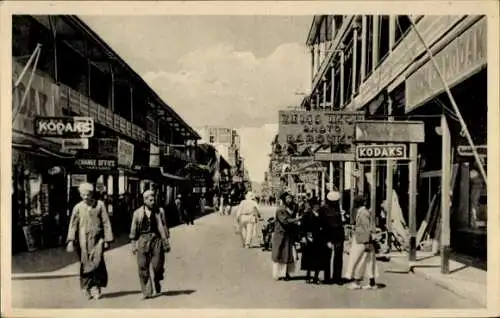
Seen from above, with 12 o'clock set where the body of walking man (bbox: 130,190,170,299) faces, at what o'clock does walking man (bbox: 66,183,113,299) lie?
walking man (bbox: 66,183,113,299) is roughly at 3 o'clock from walking man (bbox: 130,190,170,299).

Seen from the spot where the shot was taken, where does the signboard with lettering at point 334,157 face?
facing the viewer

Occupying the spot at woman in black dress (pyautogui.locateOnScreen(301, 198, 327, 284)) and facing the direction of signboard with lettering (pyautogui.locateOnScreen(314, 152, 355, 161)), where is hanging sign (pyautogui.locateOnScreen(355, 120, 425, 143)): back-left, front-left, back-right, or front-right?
front-right

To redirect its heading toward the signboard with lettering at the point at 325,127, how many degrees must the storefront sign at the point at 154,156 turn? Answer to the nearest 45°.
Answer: approximately 45° to its left

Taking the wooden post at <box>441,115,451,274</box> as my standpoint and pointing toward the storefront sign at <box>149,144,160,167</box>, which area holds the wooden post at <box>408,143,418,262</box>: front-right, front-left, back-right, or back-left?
front-right

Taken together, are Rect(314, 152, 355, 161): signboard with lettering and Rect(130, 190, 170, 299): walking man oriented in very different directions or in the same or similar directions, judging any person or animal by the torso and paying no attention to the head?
same or similar directions

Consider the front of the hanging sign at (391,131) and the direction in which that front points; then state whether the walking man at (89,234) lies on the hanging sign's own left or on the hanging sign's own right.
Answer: on the hanging sign's own right

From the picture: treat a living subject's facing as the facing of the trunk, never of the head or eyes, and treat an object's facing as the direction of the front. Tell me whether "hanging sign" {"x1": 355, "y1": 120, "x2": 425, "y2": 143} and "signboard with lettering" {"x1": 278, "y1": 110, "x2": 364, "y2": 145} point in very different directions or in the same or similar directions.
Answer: same or similar directions

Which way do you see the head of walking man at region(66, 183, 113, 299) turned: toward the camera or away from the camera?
toward the camera

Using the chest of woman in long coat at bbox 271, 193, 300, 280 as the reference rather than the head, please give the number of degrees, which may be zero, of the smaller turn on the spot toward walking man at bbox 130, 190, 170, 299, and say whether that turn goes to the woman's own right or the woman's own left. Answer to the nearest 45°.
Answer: approximately 90° to the woman's own right

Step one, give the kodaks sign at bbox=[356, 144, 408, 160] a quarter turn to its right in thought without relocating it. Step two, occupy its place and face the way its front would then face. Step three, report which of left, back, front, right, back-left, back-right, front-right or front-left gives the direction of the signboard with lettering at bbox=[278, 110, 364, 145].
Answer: front-right

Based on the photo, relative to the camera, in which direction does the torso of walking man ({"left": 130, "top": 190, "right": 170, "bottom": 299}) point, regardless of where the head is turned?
toward the camera

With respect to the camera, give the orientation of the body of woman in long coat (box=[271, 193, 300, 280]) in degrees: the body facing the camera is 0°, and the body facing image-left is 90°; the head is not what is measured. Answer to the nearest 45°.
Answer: approximately 315°

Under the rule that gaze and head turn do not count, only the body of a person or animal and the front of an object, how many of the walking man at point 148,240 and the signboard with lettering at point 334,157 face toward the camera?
2

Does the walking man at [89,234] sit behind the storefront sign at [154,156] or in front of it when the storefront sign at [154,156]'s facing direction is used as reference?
in front
